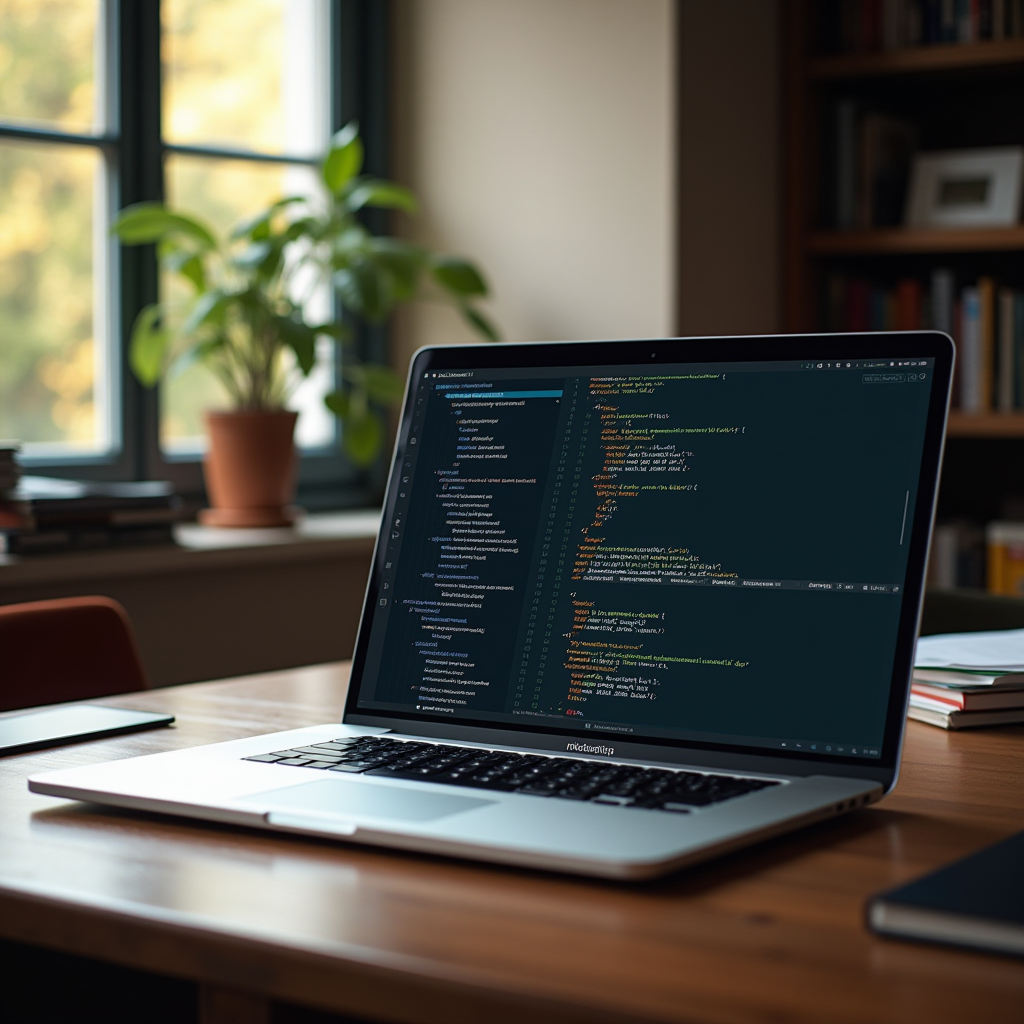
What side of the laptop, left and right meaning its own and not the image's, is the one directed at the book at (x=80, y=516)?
right

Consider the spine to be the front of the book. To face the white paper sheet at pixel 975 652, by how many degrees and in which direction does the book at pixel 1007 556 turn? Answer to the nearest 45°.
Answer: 0° — it already faces it

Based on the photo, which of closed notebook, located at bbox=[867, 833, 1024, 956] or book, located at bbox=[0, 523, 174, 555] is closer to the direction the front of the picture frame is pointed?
the closed notebook

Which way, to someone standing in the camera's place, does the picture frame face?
facing the viewer

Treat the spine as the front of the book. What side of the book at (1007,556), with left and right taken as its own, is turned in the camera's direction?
front

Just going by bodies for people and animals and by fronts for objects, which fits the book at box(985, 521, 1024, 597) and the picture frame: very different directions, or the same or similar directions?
same or similar directions

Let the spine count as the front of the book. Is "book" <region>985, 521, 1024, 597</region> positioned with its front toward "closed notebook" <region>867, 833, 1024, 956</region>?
yes

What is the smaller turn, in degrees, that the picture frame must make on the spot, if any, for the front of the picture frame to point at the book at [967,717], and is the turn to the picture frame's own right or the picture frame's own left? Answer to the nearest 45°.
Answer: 0° — it already faces it

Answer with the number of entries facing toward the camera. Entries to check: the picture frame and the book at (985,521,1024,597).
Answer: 2

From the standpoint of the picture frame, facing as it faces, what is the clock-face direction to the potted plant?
The potted plant is roughly at 2 o'clock from the picture frame.
